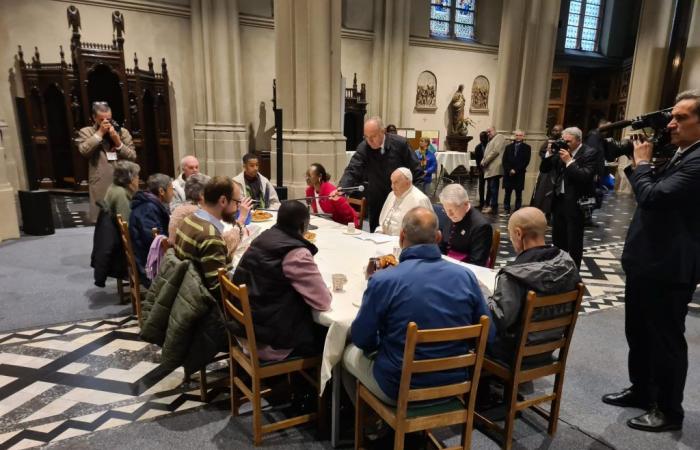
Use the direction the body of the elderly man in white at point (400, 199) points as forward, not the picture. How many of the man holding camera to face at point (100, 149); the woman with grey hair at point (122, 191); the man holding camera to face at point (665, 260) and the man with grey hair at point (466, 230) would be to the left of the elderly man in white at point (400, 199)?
2

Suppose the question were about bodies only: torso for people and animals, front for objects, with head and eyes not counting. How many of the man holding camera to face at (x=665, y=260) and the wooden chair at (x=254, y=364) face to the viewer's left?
1

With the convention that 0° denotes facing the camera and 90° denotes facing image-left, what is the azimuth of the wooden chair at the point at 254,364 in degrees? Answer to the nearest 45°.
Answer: approximately 225°

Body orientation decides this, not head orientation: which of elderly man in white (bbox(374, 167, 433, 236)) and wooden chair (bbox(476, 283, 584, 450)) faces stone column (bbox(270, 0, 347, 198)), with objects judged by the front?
the wooden chair

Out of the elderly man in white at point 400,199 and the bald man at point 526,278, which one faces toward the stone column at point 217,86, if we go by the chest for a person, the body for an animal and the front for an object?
the bald man

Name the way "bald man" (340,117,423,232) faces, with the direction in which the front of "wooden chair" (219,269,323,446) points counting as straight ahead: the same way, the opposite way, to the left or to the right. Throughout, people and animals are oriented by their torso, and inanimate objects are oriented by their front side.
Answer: the opposite way

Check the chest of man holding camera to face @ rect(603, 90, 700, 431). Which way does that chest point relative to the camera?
to the viewer's left

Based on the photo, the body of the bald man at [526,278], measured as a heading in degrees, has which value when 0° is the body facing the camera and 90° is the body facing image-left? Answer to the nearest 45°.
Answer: approximately 135°

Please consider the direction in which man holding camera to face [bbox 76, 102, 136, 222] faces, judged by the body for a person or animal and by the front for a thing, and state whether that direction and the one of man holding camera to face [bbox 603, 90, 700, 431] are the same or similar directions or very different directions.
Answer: very different directions

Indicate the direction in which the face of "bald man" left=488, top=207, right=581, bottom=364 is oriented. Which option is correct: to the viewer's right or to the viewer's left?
to the viewer's left
